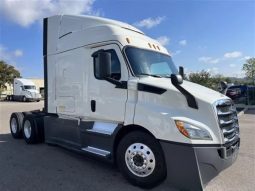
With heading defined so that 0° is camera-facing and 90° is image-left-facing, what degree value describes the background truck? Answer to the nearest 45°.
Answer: approximately 315°

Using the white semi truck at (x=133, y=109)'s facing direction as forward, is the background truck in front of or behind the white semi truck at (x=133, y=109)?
behind

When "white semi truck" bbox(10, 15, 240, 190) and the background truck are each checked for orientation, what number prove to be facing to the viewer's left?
0

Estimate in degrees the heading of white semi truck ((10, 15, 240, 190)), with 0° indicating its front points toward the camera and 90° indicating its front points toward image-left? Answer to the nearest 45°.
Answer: approximately 315°

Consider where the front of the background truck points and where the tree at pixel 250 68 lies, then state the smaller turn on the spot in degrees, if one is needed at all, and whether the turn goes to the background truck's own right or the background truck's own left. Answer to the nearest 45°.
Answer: approximately 45° to the background truck's own left

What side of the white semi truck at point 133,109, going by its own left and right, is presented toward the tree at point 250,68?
left

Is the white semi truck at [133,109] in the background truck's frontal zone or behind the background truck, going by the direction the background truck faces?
frontal zone
